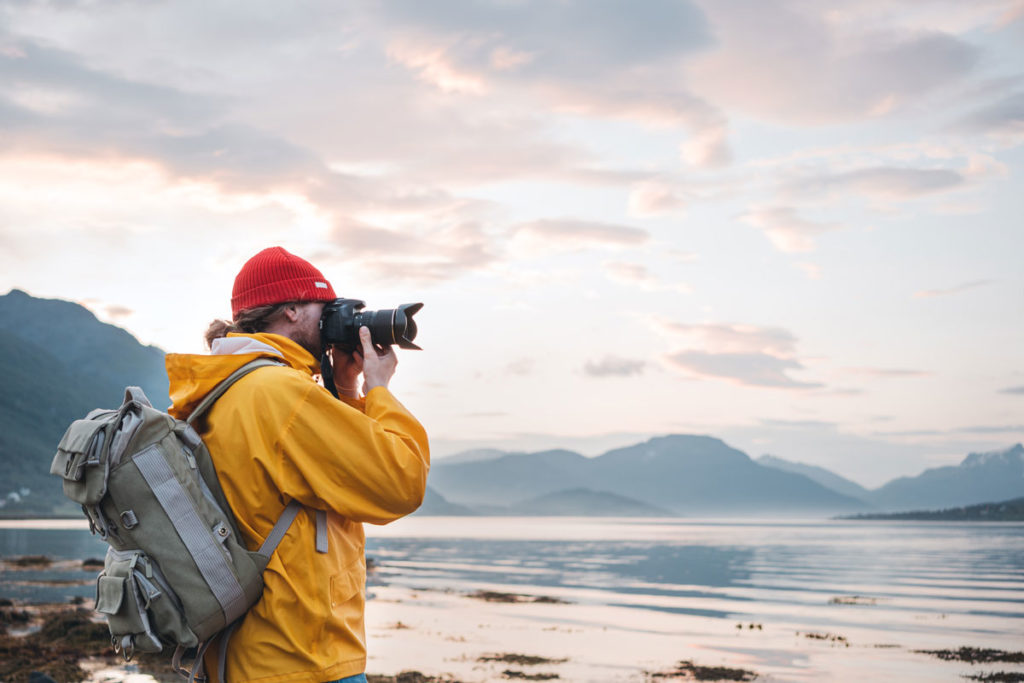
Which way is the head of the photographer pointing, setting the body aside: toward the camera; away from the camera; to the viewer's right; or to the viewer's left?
to the viewer's right

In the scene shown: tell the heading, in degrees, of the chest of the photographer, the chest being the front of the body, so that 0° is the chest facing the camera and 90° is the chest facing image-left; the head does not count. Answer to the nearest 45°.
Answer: approximately 270°
